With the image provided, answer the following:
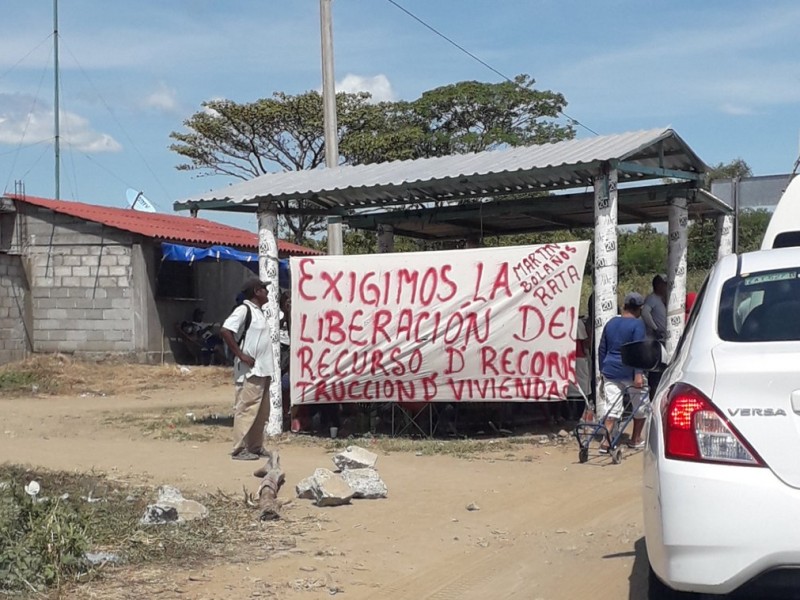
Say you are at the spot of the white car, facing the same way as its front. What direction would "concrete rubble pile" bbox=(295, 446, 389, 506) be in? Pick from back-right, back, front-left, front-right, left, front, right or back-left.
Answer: front-left

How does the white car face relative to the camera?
away from the camera

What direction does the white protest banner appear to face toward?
toward the camera

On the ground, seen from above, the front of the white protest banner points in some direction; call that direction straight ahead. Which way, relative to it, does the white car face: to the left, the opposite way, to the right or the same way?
the opposite way

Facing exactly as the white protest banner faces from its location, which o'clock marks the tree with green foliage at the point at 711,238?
The tree with green foliage is roughly at 7 o'clock from the white protest banner.

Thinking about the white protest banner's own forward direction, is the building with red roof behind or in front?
behind

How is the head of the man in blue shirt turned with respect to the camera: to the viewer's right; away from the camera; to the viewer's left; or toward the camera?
away from the camera

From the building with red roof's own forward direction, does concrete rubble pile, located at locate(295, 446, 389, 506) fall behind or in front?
in front

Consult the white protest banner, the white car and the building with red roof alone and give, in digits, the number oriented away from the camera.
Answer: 1

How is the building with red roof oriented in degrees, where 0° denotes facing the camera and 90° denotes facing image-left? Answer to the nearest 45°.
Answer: approximately 315°

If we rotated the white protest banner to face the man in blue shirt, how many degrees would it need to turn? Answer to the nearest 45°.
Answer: approximately 45° to its left

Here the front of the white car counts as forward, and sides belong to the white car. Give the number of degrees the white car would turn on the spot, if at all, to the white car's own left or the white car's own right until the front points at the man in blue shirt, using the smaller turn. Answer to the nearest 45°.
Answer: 0° — it already faces them

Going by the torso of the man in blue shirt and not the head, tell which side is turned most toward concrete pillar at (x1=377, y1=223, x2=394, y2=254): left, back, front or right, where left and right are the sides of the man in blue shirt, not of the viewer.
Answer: left

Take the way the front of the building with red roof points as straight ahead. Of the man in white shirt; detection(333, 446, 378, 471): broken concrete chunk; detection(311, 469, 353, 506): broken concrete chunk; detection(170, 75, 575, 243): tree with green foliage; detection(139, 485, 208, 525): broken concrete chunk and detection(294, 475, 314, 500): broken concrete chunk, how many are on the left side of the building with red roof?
1

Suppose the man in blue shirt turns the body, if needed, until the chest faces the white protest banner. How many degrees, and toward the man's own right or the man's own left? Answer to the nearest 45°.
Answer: approximately 90° to the man's own left

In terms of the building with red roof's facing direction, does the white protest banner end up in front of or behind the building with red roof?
in front

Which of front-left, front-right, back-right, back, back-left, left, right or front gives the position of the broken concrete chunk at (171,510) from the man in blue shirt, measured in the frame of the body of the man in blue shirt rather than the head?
back

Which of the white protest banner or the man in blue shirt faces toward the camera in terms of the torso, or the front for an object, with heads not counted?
the white protest banner

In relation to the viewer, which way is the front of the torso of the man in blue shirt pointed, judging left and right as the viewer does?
facing away from the viewer and to the right of the viewer
